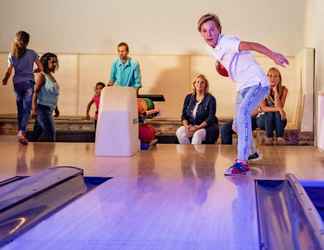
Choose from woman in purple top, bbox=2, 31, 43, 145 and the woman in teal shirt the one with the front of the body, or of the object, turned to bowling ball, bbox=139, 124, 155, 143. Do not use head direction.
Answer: the woman in teal shirt

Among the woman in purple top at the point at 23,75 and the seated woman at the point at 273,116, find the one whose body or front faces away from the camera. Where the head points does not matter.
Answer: the woman in purple top

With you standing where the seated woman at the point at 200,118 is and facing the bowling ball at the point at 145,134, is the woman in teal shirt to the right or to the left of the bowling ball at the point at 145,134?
right

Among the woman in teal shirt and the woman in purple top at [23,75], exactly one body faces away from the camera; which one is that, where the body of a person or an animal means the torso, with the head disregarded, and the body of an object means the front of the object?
the woman in purple top

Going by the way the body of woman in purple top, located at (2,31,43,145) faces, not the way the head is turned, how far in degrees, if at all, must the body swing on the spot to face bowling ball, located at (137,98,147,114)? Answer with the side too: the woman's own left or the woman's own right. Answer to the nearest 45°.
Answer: approximately 90° to the woman's own right

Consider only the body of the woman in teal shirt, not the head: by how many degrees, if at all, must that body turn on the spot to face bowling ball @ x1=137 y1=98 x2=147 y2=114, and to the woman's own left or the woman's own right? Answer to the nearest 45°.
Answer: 0° — they already face it

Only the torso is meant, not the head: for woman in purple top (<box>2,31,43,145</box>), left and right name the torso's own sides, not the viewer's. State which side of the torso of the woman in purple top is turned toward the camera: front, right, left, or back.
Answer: back

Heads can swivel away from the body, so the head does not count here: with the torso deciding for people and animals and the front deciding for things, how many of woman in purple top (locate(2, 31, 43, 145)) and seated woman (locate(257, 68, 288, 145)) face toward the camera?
1

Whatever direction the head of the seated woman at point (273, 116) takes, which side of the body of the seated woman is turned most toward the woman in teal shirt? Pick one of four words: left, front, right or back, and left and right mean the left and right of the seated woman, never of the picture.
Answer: right

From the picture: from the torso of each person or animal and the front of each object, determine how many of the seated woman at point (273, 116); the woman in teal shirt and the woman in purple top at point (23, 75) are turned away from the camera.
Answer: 1

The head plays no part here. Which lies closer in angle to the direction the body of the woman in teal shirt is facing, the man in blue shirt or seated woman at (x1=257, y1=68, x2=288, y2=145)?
the seated woman

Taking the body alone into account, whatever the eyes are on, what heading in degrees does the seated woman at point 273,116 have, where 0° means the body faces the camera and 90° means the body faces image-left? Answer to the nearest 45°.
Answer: approximately 0°

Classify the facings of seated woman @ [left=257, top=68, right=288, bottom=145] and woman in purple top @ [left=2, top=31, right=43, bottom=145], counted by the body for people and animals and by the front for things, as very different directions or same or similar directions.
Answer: very different directions

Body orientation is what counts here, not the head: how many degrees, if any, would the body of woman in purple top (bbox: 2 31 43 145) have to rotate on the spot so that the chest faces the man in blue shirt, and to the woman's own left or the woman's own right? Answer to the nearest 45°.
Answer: approximately 45° to the woman's own right
